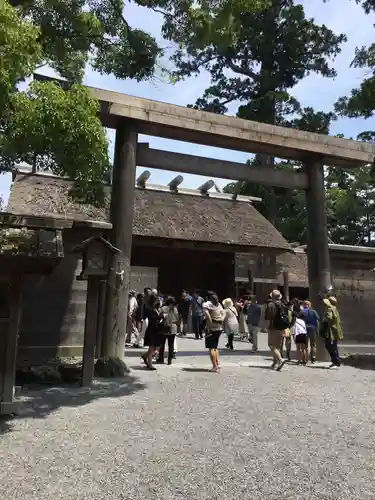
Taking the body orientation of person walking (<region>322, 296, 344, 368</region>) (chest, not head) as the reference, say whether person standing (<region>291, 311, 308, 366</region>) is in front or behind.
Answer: in front

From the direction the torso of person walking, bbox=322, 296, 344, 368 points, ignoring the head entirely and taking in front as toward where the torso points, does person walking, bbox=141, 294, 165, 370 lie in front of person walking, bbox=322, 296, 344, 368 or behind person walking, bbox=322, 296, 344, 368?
in front

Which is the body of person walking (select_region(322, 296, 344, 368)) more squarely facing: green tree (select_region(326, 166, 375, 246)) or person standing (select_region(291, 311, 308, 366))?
the person standing

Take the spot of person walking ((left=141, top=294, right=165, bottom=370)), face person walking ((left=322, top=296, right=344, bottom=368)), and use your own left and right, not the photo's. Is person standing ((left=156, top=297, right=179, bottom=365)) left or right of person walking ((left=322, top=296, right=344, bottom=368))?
left
